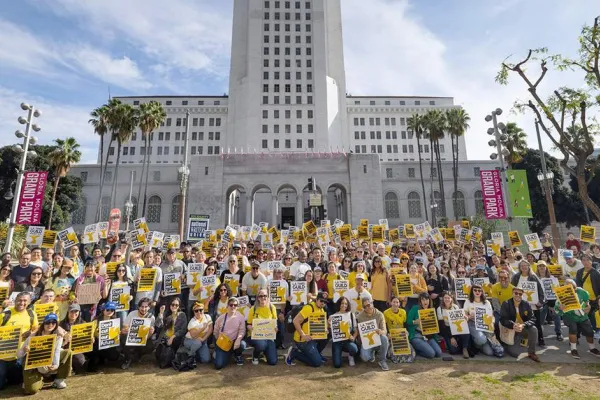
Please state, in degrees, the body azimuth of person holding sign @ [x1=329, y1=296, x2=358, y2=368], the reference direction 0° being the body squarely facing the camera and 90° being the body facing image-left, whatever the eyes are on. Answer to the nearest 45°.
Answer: approximately 0°

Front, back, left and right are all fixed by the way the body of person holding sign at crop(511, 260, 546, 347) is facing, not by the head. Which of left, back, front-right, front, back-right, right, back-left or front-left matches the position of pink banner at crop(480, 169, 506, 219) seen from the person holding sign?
back

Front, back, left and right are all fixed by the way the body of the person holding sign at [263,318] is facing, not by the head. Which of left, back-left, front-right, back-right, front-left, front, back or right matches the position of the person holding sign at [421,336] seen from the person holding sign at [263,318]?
left

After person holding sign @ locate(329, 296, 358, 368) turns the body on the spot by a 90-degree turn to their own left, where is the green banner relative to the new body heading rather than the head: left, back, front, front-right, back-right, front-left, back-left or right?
front-left

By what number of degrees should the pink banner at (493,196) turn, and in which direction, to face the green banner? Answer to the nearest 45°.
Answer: approximately 90° to its left

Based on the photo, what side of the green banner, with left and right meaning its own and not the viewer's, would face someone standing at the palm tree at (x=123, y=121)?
right
